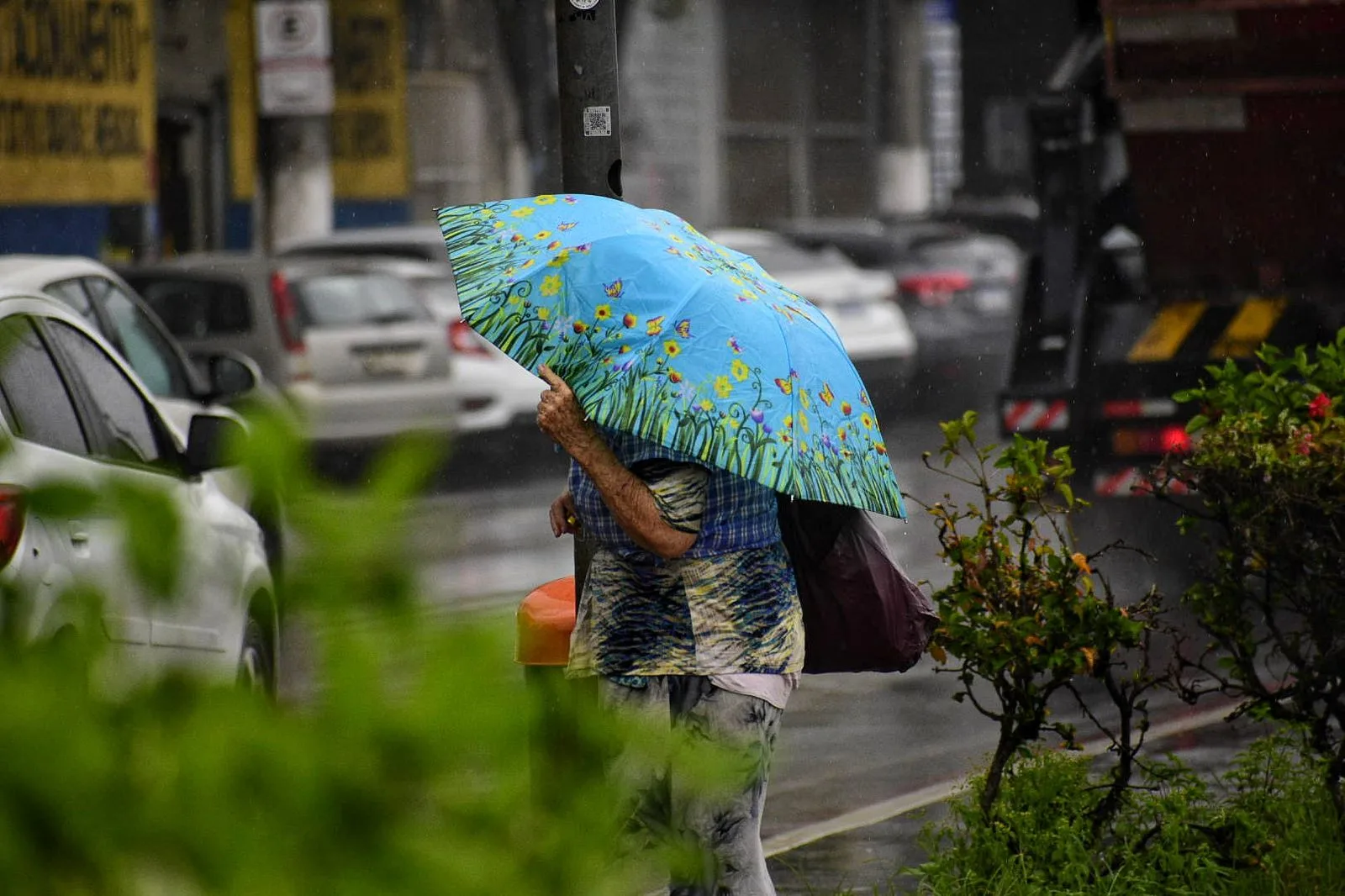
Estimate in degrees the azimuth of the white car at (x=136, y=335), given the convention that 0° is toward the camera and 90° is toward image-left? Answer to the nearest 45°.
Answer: approximately 225°

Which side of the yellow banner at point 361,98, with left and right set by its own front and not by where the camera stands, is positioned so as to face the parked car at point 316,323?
front

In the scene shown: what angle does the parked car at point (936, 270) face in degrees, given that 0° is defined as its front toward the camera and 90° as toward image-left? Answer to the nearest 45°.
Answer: approximately 135°

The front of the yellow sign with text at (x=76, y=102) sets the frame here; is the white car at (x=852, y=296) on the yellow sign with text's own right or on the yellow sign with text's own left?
on the yellow sign with text's own left

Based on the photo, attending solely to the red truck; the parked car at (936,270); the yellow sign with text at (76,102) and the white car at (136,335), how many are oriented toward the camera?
1

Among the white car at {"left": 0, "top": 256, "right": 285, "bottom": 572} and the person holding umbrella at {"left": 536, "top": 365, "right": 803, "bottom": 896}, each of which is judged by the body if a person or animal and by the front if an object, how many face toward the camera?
0

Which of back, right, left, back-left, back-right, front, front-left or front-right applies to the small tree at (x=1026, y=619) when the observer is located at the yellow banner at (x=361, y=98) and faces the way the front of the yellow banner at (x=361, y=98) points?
front

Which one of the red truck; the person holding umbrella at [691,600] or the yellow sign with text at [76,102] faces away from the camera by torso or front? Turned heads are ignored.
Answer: the red truck

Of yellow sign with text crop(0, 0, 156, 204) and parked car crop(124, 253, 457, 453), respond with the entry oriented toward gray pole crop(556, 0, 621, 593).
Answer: the yellow sign with text

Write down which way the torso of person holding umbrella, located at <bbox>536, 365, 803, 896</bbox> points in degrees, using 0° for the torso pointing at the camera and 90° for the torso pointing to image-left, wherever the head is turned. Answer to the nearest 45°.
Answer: approximately 90°

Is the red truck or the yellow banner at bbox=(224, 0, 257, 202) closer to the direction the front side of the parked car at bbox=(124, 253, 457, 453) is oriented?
the yellow banner

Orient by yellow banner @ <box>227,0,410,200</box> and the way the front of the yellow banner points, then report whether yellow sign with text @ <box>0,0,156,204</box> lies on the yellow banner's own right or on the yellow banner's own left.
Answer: on the yellow banner's own right

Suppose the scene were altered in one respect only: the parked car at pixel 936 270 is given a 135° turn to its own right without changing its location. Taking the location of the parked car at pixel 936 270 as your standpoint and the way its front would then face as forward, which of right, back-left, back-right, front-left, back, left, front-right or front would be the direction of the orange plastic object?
right

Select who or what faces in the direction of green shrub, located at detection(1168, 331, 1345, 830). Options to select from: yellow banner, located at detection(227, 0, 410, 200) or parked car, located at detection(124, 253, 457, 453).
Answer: the yellow banner

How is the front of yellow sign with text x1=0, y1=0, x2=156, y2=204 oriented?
toward the camera

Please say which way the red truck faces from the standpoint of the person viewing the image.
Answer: facing away from the viewer

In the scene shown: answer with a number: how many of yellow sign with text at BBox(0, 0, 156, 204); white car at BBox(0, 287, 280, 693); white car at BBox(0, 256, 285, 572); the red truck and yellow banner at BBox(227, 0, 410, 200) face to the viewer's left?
0

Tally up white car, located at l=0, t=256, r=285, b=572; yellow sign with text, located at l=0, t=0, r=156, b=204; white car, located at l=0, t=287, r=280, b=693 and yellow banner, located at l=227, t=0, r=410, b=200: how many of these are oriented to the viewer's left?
0

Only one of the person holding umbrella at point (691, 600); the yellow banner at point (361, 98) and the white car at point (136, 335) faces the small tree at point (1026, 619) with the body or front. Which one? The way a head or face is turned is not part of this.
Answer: the yellow banner

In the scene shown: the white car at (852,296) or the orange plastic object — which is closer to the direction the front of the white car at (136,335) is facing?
the white car

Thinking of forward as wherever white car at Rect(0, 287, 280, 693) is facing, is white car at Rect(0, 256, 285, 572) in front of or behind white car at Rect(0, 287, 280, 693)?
in front

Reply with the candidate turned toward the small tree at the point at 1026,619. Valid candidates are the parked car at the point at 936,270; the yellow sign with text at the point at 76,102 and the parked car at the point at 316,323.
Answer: the yellow sign with text

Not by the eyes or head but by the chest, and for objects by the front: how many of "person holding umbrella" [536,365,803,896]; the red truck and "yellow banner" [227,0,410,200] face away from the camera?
1
